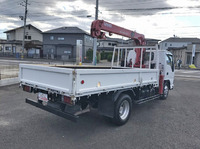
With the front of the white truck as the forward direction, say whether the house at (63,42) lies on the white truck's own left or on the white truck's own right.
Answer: on the white truck's own left

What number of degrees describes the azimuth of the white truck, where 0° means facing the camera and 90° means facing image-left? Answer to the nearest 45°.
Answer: approximately 225°
